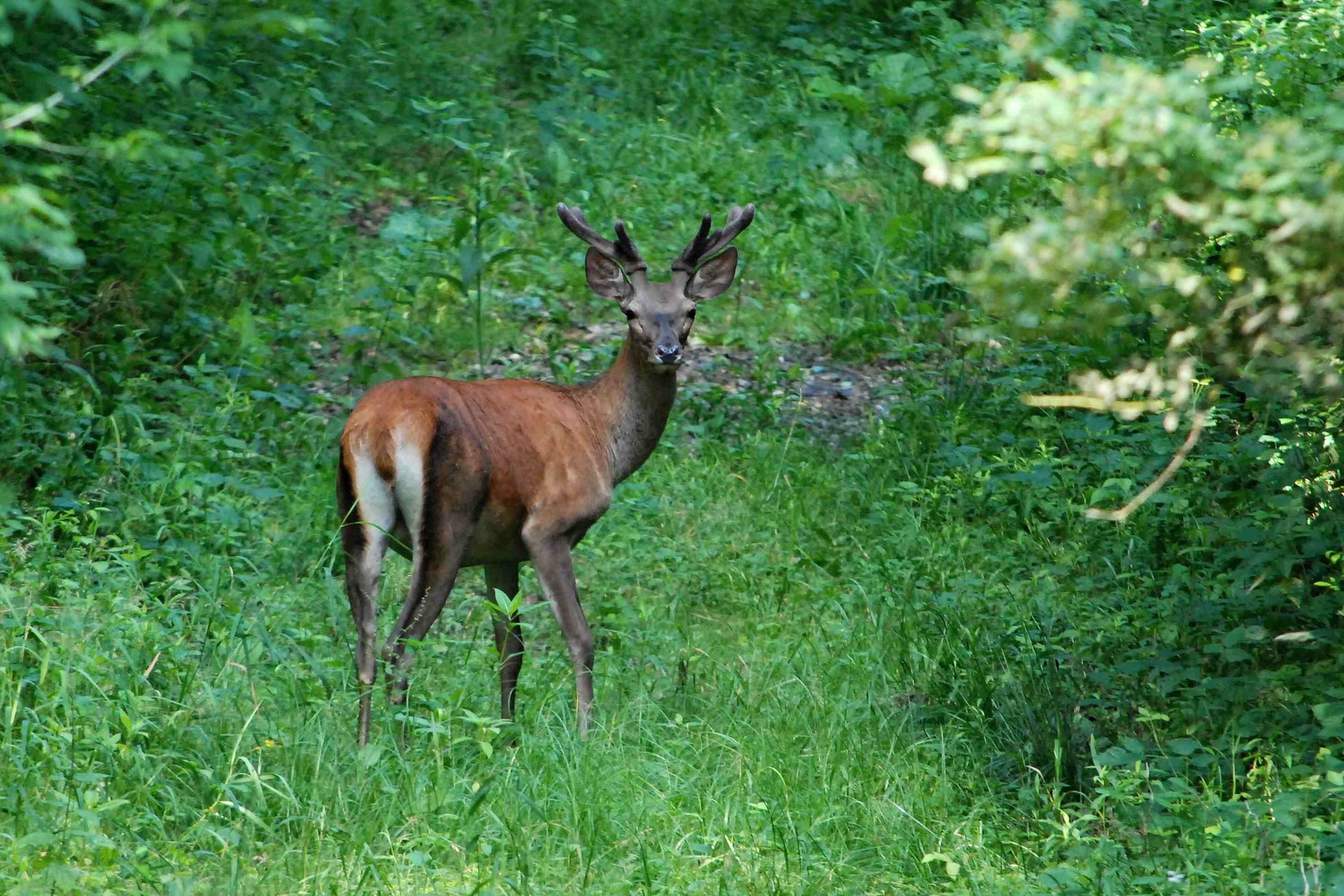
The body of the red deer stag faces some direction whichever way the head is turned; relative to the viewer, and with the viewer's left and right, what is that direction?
facing away from the viewer and to the right of the viewer

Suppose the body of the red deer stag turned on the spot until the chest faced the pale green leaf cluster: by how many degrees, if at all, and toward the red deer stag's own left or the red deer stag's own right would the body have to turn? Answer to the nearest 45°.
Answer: approximately 90° to the red deer stag's own right
